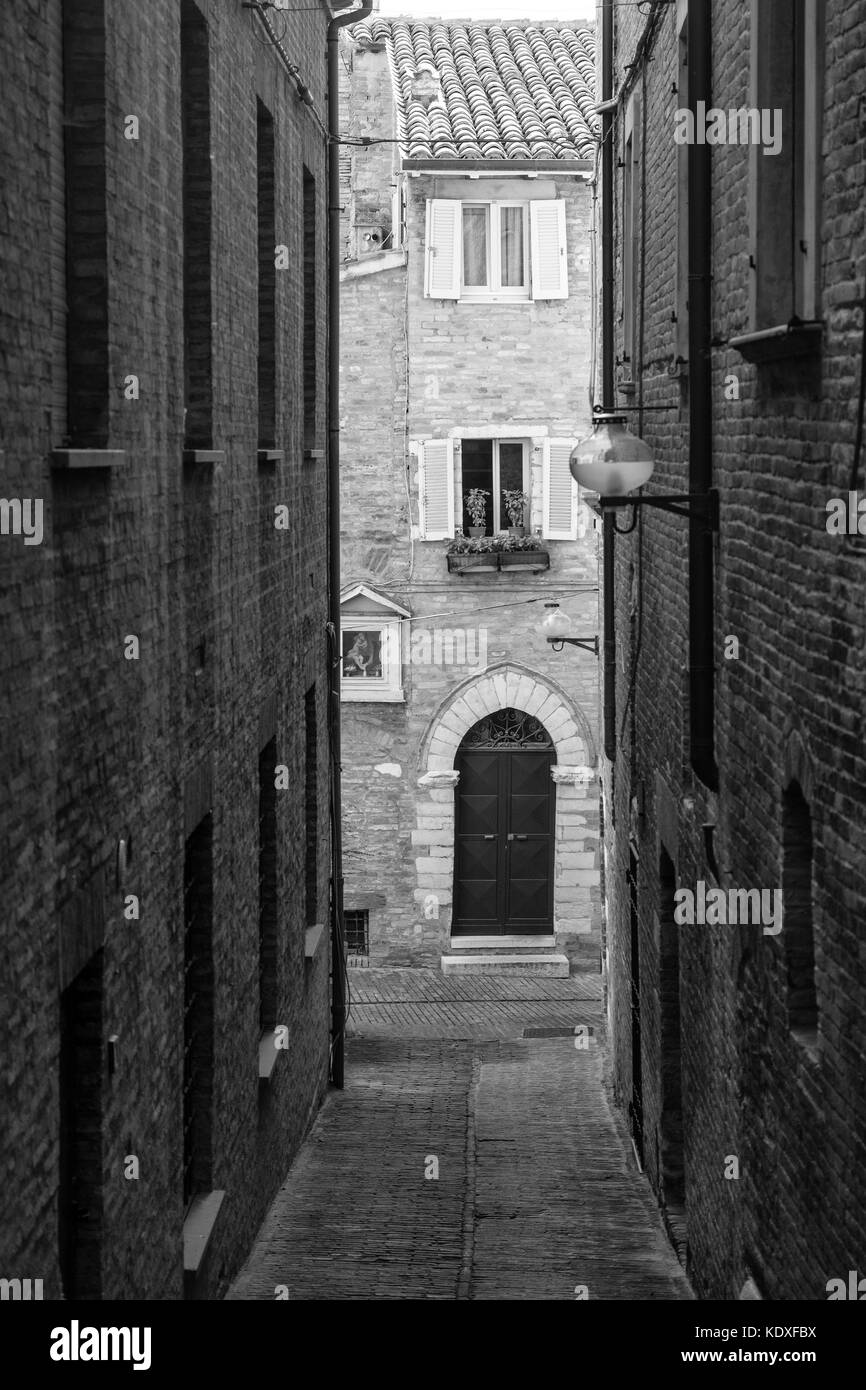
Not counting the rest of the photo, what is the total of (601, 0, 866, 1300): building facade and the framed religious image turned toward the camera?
1

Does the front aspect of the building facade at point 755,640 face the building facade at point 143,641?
yes

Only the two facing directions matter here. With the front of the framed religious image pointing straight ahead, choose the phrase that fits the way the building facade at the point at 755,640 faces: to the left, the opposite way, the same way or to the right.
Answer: to the right

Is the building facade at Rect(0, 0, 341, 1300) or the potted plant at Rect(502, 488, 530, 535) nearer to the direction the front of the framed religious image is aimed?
the building facade

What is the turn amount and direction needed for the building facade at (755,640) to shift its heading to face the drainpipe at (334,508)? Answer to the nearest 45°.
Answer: approximately 90° to its right

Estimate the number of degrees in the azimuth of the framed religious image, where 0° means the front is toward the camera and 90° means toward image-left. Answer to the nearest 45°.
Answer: approximately 0°

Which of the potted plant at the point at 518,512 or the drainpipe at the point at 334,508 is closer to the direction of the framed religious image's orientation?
the drainpipe

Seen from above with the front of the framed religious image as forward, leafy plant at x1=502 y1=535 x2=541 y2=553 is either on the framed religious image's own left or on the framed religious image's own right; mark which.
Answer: on the framed religious image's own left

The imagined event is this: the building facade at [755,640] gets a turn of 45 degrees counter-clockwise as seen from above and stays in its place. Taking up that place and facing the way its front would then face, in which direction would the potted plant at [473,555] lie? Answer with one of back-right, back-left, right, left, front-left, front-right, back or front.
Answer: back-right

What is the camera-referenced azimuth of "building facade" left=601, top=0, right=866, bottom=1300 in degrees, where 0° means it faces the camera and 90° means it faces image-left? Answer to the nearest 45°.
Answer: approximately 90°
